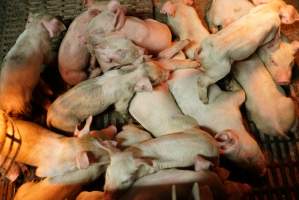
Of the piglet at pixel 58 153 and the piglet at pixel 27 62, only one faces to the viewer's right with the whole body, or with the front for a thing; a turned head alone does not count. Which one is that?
the piglet at pixel 58 153

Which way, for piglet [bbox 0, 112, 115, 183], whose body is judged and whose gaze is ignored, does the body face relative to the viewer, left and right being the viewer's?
facing to the right of the viewer

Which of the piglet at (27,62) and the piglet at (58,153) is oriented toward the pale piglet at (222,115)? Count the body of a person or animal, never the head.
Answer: the piglet at (58,153)

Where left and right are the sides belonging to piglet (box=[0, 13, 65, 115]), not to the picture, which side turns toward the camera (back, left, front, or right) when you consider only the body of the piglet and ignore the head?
back

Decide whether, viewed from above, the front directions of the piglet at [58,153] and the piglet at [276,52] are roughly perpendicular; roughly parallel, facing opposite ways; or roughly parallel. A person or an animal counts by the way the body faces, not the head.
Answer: roughly perpendicular

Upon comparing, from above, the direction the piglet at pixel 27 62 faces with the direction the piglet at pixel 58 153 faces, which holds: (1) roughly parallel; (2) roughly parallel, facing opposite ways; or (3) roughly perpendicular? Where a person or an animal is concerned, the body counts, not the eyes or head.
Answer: roughly perpendicular

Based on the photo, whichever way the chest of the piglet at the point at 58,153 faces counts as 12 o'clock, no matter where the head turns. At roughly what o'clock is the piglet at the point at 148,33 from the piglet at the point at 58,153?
the piglet at the point at 148,33 is roughly at 11 o'clock from the piglet at the point at 58,153.

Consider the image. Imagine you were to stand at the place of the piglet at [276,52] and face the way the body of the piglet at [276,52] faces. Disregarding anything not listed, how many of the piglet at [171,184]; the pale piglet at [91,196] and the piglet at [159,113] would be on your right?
3

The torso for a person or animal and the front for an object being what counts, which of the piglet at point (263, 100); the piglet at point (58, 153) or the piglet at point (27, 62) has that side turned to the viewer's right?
the piglet at point (58, 153)

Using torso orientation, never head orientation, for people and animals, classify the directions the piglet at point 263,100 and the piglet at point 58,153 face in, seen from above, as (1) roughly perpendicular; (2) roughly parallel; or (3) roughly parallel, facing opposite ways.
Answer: roughly perpendicular

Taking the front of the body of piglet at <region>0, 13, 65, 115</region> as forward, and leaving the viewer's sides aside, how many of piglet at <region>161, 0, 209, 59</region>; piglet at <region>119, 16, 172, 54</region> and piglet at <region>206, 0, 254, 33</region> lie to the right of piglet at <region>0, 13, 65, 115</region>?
3

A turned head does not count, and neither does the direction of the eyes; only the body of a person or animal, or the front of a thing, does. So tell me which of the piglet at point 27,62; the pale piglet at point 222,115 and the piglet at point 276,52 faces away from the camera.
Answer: the piglet at point 27,62
